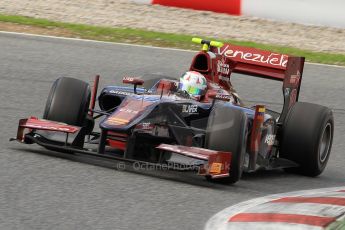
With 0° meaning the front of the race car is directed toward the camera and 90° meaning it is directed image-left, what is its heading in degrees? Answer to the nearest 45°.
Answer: approximately 45°
